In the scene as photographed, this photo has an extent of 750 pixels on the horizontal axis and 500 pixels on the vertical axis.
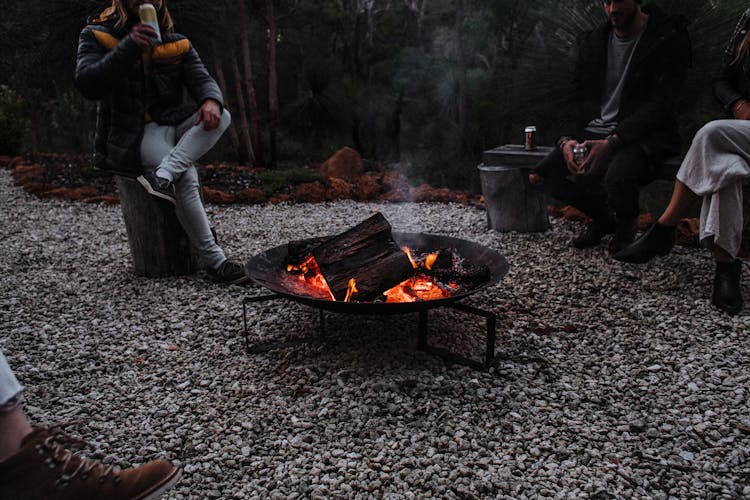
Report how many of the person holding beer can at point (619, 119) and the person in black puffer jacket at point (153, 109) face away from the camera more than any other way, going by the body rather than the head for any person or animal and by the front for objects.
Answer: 0

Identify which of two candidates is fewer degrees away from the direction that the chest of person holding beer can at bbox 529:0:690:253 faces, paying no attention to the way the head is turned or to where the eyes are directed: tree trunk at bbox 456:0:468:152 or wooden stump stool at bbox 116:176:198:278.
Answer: the wooden stump stool

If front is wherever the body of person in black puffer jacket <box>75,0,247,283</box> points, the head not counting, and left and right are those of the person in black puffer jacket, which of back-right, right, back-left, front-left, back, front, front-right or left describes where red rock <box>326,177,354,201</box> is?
left

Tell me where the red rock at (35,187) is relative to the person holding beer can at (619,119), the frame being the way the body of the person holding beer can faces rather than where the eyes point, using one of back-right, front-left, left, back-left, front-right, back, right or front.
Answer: front-right

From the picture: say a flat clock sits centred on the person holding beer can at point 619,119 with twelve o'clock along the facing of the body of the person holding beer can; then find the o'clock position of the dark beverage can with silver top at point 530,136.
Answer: The dark beverage can with silver top is roughly at 3 o'clock from the person holding beer can.

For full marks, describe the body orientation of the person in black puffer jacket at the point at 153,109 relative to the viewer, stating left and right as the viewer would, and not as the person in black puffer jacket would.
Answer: facing the viewer and to the right of the viewer

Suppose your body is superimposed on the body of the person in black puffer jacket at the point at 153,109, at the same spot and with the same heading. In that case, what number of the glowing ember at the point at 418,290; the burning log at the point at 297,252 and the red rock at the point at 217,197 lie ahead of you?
2

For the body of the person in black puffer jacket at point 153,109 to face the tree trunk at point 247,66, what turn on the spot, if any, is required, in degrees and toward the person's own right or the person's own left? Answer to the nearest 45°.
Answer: approximately 135° to the person's own left

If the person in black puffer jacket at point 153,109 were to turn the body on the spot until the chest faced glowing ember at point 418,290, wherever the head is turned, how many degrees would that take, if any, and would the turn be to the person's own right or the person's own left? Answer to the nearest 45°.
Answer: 0° — they already face it

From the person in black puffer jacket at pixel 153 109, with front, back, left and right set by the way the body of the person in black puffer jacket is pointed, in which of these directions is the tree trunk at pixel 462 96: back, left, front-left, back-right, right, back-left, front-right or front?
left

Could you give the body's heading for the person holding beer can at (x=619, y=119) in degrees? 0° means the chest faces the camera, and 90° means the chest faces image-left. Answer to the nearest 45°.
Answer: approximately 45°

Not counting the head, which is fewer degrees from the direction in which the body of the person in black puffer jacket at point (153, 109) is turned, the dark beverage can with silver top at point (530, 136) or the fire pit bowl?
the fire pit bowl

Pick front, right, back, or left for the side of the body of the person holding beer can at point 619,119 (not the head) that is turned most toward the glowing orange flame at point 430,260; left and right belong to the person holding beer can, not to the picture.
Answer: front

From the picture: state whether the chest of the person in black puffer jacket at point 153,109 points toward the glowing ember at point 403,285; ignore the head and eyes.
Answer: yes

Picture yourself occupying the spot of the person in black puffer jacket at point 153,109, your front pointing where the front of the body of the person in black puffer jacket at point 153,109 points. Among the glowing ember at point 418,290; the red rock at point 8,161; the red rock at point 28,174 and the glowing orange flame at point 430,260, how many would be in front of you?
2
